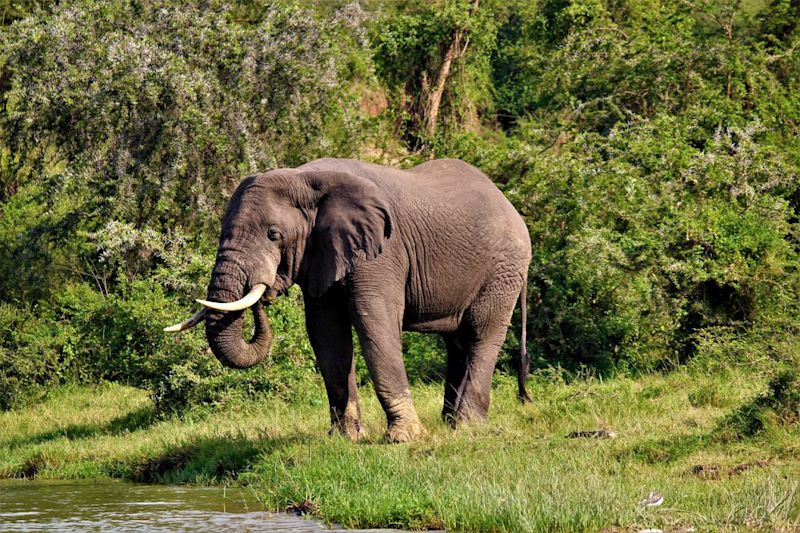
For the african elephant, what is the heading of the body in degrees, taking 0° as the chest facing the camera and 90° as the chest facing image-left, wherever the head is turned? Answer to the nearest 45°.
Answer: approximately 45°
